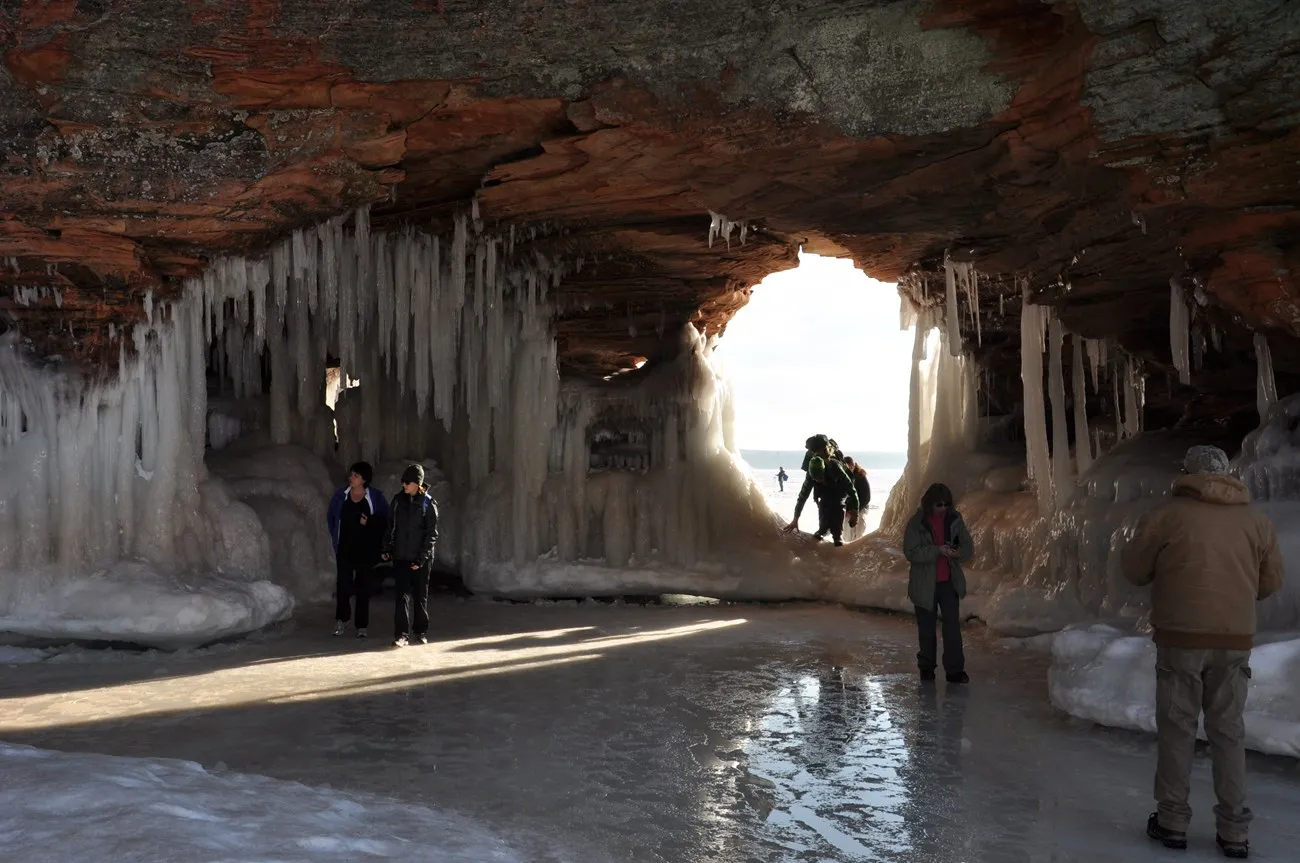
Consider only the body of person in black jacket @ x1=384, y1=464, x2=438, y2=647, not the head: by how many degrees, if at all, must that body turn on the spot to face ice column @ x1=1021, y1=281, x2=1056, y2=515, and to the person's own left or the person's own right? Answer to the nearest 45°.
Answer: approximately 135° to the person's own left

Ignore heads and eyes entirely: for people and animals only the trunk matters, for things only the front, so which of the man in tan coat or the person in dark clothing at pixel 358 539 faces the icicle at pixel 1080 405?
the man in tan coat

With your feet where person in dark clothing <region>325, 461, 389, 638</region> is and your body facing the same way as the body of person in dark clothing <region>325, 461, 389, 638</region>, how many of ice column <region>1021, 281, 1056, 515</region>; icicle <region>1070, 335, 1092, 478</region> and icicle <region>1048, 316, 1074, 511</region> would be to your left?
3

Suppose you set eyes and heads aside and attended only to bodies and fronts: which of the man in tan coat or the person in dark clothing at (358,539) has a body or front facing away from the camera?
the man in tan coat

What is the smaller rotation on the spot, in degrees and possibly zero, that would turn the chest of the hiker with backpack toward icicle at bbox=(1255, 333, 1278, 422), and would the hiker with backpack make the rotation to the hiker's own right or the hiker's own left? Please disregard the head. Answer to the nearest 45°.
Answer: approximately 90° to the hiker's own left

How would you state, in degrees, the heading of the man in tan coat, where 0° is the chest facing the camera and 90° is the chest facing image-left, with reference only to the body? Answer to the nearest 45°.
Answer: approximately 180°

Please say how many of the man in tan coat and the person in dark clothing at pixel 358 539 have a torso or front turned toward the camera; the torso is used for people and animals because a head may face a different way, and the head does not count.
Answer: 1

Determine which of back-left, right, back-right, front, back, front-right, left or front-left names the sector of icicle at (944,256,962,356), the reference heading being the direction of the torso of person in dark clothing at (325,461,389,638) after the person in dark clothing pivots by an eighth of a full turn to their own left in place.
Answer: front-left

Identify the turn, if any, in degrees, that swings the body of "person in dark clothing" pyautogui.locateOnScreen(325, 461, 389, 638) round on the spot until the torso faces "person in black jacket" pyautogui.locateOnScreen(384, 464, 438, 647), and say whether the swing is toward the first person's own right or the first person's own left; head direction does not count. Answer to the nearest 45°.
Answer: approximately 45° to the first person's own left

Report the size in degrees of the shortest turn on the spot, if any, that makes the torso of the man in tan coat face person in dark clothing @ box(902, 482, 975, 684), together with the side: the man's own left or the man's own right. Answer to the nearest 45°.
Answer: approximately 45° to the man's own left

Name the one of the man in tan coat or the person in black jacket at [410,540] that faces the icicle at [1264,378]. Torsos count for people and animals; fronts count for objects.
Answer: the man in tan coat
